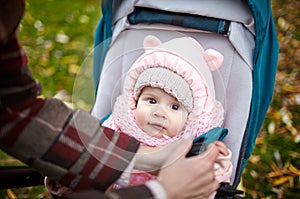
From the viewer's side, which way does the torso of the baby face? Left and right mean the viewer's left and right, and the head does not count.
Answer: facing the viewer

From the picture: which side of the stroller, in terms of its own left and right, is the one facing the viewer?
front

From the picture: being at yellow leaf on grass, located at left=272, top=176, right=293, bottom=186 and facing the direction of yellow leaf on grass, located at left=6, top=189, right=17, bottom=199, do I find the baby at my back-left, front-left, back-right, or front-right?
front-left

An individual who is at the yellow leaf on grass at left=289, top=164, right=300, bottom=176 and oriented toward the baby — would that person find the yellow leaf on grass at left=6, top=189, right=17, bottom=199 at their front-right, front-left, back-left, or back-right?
front-right

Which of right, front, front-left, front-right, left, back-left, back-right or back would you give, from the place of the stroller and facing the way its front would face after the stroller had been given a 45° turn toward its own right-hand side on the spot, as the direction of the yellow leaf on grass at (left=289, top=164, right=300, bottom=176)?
back
